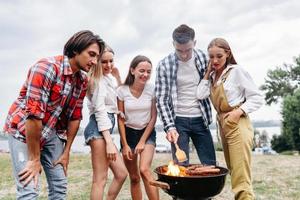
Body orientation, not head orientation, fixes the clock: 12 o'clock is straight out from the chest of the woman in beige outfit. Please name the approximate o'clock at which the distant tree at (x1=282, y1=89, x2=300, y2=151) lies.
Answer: The distant tree is roughly at 5 o'clock from the woman in beige outfit.

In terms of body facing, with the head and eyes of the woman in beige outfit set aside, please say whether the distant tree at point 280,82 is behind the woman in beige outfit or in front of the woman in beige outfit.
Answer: behind

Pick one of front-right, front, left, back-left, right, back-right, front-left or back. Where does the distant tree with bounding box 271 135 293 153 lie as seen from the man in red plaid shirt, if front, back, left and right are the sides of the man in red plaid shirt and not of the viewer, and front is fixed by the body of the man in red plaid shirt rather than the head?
left

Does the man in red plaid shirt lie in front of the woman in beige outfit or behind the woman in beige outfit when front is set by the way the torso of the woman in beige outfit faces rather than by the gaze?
in front

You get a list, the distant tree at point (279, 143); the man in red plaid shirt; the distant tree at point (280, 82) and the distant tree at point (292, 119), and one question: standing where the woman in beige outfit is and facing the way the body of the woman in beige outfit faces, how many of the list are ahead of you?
1

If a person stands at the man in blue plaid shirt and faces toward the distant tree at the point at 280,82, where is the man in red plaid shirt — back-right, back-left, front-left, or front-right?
back-left

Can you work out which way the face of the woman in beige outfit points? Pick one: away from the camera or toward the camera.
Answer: toward the camera

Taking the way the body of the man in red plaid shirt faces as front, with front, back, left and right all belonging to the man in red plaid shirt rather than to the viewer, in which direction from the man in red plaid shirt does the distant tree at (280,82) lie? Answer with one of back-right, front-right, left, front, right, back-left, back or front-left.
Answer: left

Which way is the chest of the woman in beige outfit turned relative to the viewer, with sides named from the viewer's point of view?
facing the viewer and to the left of the viewer

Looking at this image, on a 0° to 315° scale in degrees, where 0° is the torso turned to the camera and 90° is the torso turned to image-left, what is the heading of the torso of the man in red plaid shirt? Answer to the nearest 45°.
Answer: approximately 315°

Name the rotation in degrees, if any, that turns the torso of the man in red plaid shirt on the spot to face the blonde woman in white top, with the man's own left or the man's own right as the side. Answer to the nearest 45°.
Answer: approximately 90° to the man's own left

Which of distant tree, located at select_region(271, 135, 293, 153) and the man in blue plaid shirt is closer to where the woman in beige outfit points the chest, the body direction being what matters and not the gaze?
the man in blue plaid shirt

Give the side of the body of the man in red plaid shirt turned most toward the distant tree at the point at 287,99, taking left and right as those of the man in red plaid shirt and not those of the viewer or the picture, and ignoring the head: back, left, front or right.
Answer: left

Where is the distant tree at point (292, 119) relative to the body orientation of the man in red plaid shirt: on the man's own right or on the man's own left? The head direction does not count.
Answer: on the man's own left

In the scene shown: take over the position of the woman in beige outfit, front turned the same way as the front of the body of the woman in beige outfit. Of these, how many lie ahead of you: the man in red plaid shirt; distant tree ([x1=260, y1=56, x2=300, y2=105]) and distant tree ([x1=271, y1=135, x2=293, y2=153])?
1

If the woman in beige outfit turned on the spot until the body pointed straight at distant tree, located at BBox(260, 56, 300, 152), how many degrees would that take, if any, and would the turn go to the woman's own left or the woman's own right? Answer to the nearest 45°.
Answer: approximately 135° to the woman's own right

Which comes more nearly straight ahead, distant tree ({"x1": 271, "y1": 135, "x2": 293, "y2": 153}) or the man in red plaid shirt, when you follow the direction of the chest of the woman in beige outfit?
the man in red plaid shirt

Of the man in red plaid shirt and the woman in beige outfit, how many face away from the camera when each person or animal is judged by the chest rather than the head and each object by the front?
0
